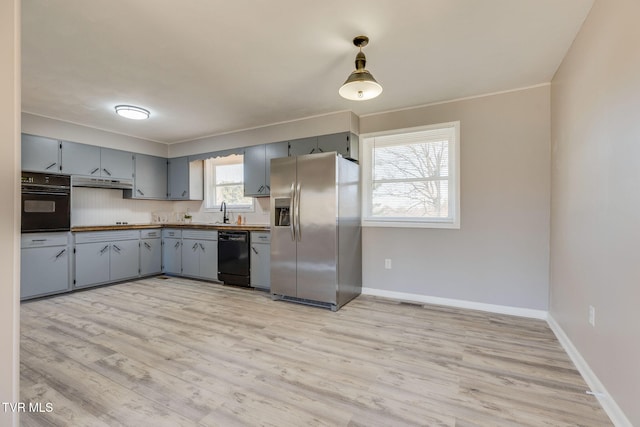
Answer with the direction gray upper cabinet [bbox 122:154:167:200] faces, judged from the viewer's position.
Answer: facing the viewer and to the right of the viewer

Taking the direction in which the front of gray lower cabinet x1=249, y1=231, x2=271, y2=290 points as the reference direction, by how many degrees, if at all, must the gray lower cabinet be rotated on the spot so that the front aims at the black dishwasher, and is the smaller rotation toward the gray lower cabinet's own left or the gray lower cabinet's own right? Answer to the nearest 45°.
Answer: approximately 90° to the gray lower cabinet's own right

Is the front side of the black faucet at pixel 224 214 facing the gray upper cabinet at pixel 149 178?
no

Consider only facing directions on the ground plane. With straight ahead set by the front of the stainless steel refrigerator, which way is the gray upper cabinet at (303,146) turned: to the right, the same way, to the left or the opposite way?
the same way

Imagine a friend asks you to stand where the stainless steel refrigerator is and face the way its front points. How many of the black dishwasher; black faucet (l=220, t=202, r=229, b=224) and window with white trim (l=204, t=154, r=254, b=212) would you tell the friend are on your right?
3

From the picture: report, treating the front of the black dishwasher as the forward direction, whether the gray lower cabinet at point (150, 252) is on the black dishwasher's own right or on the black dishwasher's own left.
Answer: on the black dishwasher's own right

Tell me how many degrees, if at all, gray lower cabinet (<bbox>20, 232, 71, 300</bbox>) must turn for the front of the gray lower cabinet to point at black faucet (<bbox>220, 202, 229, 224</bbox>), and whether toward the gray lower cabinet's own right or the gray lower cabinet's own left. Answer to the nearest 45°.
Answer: approximately 45° to the gray lower cabinet's own left

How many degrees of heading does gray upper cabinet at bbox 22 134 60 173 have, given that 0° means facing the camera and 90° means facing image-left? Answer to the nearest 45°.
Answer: approximately 315°

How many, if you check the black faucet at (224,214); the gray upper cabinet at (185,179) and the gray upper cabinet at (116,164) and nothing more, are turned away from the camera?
0

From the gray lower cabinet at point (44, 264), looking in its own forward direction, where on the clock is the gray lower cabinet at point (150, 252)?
the gray lower cabinet at point (150, 252) is roughly at 10 o'clock from the gray lower cabinet at point (44, 264).

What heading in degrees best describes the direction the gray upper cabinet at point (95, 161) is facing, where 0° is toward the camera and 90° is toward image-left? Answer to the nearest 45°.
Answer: approximately 315°

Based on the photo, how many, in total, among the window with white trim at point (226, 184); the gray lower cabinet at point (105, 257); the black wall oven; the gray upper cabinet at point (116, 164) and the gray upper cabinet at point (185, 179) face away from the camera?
0

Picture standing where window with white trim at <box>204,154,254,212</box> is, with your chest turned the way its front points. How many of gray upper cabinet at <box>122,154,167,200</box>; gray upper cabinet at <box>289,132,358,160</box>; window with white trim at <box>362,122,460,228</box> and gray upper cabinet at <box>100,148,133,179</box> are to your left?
2

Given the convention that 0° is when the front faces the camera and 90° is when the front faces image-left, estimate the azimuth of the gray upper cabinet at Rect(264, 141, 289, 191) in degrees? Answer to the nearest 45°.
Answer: approximately 45°

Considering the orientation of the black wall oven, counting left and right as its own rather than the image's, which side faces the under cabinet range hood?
left

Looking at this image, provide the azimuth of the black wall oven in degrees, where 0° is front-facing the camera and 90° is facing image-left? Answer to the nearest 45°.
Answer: approximately 315°

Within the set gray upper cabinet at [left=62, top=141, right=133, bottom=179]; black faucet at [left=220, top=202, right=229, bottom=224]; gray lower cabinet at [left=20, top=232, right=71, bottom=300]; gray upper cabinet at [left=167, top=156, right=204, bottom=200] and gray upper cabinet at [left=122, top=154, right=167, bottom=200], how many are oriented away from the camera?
0
